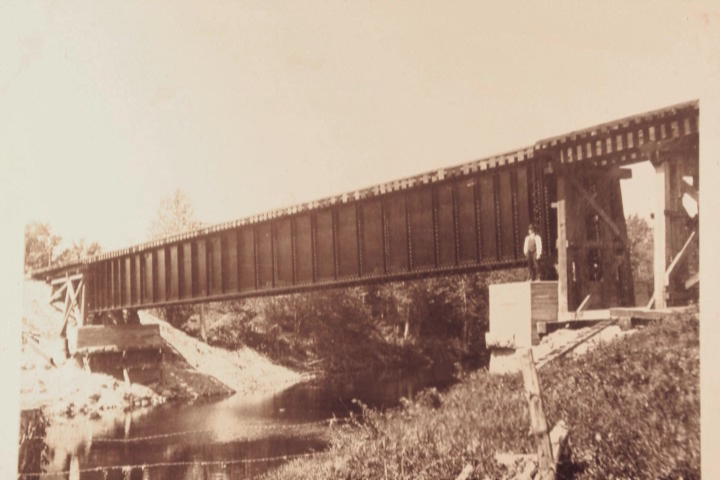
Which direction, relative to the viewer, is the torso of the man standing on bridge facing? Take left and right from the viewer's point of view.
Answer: facing the viewer

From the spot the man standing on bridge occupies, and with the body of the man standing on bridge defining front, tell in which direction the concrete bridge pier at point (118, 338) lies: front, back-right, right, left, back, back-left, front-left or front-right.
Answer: back-right

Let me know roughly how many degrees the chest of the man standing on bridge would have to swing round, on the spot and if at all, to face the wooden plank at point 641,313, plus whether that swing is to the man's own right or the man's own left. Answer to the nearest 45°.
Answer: approximately 45° to the man's own left
